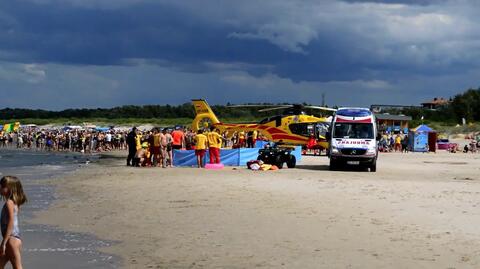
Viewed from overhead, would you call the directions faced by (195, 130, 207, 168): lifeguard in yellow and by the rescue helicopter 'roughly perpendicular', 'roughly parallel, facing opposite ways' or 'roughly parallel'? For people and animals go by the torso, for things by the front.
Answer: roughly perpendicular

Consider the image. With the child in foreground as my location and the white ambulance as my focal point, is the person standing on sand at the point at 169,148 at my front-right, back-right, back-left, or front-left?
front-left

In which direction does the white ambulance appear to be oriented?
toward the camera

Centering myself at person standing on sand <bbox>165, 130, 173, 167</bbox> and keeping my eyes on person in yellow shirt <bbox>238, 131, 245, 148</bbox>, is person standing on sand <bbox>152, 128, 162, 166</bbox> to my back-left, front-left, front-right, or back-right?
back-left

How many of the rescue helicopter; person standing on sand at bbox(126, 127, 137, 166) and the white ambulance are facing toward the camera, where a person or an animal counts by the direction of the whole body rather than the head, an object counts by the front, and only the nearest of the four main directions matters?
1

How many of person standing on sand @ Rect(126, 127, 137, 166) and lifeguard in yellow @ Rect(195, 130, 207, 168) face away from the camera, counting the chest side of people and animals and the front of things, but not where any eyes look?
1

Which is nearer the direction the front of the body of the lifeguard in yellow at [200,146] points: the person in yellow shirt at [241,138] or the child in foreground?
the person in yellow shirt

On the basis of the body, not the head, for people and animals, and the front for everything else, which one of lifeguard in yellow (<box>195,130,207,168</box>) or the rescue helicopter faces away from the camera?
the lifeguard in yellow

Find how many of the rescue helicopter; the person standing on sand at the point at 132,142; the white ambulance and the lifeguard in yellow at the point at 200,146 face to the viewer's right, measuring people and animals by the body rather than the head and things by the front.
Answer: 2

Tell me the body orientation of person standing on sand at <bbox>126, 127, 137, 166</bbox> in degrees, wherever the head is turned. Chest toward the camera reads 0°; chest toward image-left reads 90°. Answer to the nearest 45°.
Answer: approximately 270°

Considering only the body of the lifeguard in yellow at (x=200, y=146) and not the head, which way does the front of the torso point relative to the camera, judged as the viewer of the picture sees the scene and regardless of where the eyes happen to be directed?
away from the camera

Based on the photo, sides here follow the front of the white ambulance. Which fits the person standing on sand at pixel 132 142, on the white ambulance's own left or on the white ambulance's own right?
on the white ambulance's own right

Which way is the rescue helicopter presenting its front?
to the viewer's right

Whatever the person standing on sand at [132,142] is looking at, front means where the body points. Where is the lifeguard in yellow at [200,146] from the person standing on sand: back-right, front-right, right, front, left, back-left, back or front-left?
front-right

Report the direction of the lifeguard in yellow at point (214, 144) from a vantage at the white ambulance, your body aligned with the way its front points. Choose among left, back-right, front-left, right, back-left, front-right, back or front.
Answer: right

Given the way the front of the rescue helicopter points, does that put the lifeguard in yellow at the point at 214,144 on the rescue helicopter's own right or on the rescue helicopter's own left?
on the rescue helicopter's own right
